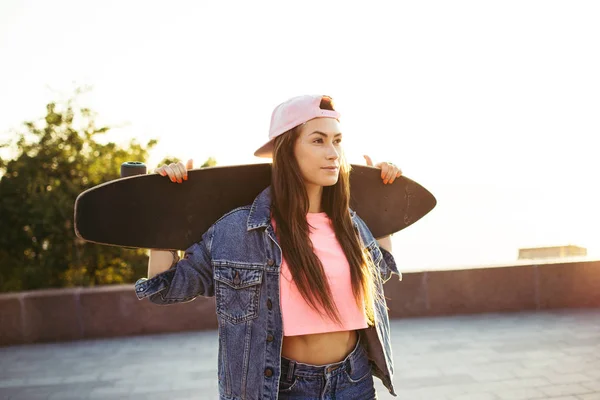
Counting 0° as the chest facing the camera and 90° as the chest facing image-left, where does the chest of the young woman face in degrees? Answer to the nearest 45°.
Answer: approximately 315°

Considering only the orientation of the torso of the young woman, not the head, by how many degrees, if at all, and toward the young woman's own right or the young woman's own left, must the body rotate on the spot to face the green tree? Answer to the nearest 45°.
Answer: approximately 180°
